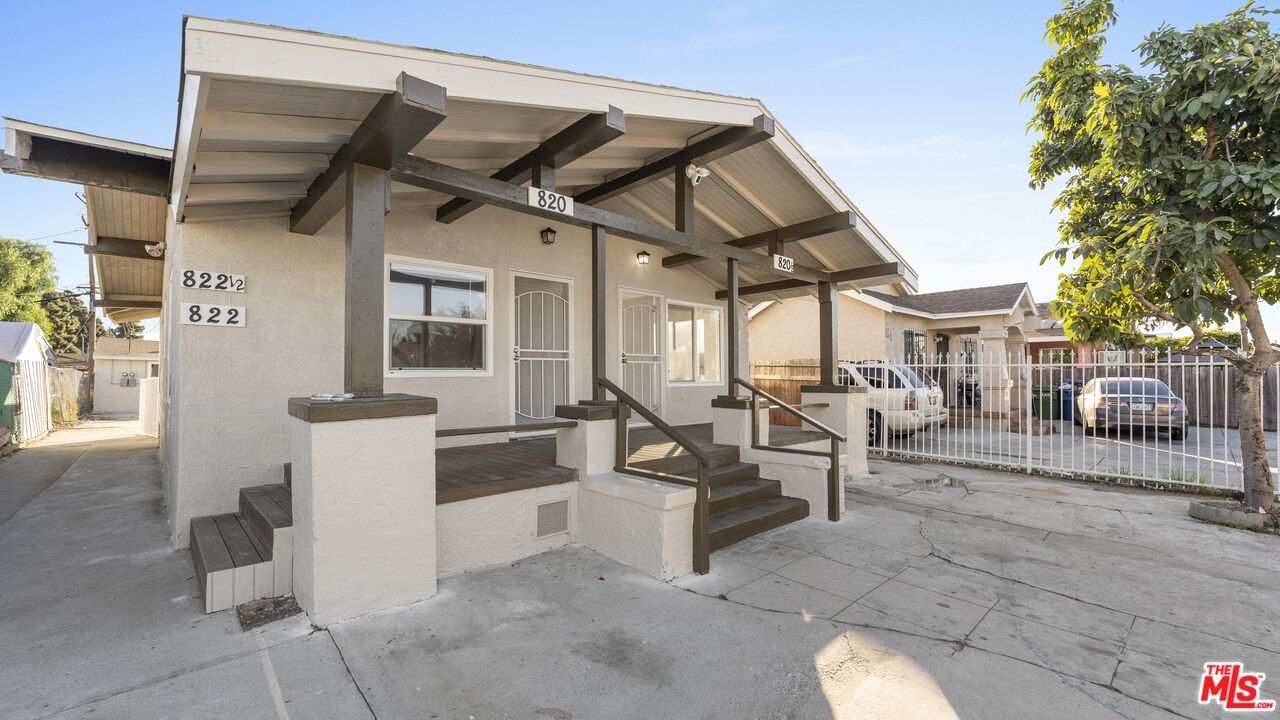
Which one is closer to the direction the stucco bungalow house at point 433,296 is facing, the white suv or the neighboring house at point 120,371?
the white suv

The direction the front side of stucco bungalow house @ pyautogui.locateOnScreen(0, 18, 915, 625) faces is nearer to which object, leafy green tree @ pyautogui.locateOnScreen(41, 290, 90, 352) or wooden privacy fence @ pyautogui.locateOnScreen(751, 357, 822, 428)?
the wooden privacy fence

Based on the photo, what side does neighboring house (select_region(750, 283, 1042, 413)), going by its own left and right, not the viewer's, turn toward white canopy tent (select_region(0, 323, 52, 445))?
right

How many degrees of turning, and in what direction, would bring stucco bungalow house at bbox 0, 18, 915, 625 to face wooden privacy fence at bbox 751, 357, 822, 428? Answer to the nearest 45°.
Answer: approximately 90° to its left

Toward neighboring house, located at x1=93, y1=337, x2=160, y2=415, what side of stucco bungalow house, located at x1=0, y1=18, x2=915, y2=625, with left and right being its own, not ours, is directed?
back

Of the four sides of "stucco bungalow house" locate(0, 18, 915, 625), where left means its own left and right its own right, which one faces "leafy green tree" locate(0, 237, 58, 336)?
back

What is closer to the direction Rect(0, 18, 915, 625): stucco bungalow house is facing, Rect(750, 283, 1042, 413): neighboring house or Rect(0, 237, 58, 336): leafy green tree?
the neighboring house

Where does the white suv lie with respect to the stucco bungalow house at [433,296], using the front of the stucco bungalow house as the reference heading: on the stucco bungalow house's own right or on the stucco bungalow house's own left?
on the stucco bungalow house's own left

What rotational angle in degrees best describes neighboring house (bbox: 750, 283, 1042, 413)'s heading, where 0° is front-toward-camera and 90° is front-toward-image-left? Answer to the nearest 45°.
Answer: approximately 315°

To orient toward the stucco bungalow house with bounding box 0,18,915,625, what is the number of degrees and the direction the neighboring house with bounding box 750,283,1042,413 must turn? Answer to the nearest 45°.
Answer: approximately 45° to its right

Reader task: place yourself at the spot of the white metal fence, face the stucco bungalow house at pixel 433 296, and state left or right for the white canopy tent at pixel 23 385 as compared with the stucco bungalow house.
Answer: right

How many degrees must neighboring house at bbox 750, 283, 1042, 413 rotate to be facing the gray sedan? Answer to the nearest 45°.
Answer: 0° — it already faces it

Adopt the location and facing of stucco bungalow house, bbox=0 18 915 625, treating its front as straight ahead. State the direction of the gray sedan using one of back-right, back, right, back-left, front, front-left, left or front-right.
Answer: front-left

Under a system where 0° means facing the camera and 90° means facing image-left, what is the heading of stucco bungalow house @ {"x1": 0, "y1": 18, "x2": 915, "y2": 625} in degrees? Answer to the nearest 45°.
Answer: approximately 315°

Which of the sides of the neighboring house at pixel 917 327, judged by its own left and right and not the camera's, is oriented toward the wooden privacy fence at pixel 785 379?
right

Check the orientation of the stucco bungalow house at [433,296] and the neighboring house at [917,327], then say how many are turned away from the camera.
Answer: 0
